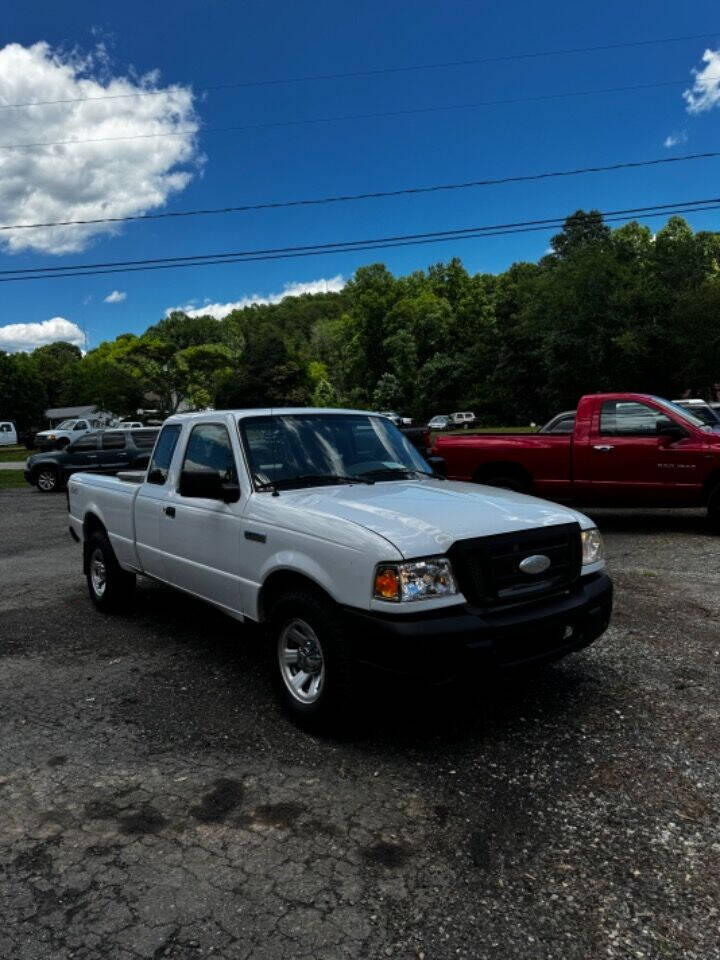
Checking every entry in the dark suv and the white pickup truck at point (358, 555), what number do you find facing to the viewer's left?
1

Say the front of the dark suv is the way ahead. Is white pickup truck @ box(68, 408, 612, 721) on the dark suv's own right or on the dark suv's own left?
on the dark suv's own left

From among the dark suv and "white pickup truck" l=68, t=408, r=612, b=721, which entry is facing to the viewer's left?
the dark suv

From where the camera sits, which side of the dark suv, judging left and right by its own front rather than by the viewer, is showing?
left

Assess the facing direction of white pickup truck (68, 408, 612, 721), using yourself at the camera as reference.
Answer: facing the viewer and to the right of the viewer

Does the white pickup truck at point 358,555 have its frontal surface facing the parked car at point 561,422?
no
